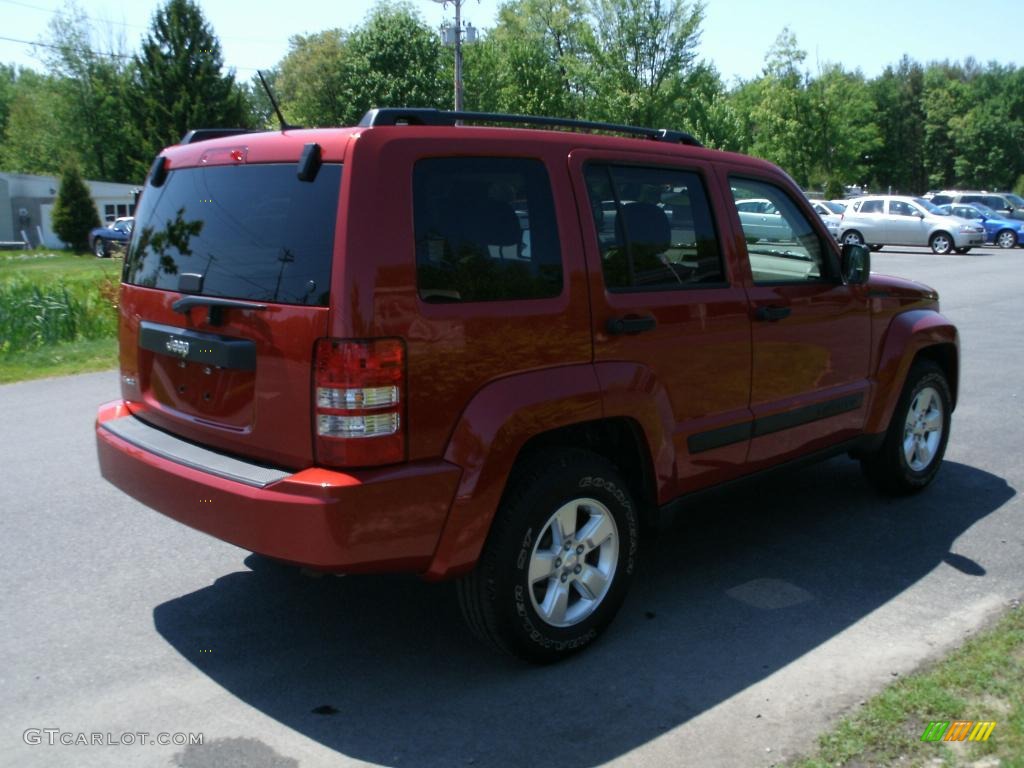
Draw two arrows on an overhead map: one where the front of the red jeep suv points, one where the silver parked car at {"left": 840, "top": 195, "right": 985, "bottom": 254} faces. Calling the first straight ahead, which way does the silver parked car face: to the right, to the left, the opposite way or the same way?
to the right

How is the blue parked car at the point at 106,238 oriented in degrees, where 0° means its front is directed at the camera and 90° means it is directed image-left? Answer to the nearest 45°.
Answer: approximately 45°

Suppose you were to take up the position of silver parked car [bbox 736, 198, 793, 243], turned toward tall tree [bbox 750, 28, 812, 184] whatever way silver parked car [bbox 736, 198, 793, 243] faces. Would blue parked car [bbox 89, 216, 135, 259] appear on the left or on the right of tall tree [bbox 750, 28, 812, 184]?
left

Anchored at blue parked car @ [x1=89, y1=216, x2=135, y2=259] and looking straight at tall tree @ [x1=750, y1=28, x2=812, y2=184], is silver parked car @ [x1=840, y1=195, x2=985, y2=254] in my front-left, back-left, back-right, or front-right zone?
front-right

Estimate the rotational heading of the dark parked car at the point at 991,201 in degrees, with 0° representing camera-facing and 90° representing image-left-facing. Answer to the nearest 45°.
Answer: approximately 315°

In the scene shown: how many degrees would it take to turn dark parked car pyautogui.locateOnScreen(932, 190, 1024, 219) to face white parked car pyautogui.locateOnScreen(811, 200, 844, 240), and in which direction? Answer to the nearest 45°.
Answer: approximately 90° to its right

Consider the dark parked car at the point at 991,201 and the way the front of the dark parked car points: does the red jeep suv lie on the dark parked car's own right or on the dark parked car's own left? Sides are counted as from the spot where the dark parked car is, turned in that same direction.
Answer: on the dark parked car's own right

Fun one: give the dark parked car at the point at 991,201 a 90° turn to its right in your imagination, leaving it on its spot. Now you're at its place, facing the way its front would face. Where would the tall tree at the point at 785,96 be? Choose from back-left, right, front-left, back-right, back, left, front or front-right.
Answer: right

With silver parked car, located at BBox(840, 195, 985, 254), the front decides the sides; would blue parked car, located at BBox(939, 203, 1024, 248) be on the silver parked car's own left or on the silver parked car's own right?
on the silver parked car's own left

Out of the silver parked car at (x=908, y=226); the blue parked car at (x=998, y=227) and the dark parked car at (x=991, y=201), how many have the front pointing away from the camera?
0

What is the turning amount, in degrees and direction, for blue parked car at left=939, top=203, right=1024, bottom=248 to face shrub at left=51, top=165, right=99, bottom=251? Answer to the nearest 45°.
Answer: approximately 135° to its right

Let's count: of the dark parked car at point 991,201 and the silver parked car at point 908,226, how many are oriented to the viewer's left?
0
